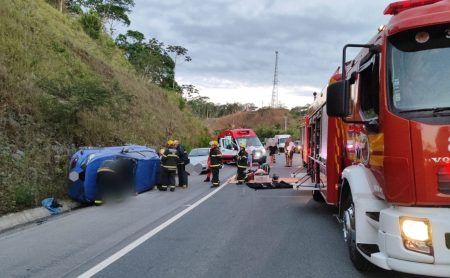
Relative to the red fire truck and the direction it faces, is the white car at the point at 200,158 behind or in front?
behind

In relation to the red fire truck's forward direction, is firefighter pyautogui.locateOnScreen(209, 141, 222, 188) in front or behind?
behind

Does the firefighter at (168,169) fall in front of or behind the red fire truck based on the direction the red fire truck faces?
behind

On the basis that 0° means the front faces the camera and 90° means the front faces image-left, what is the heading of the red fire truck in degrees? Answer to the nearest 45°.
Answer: approximately 315°
